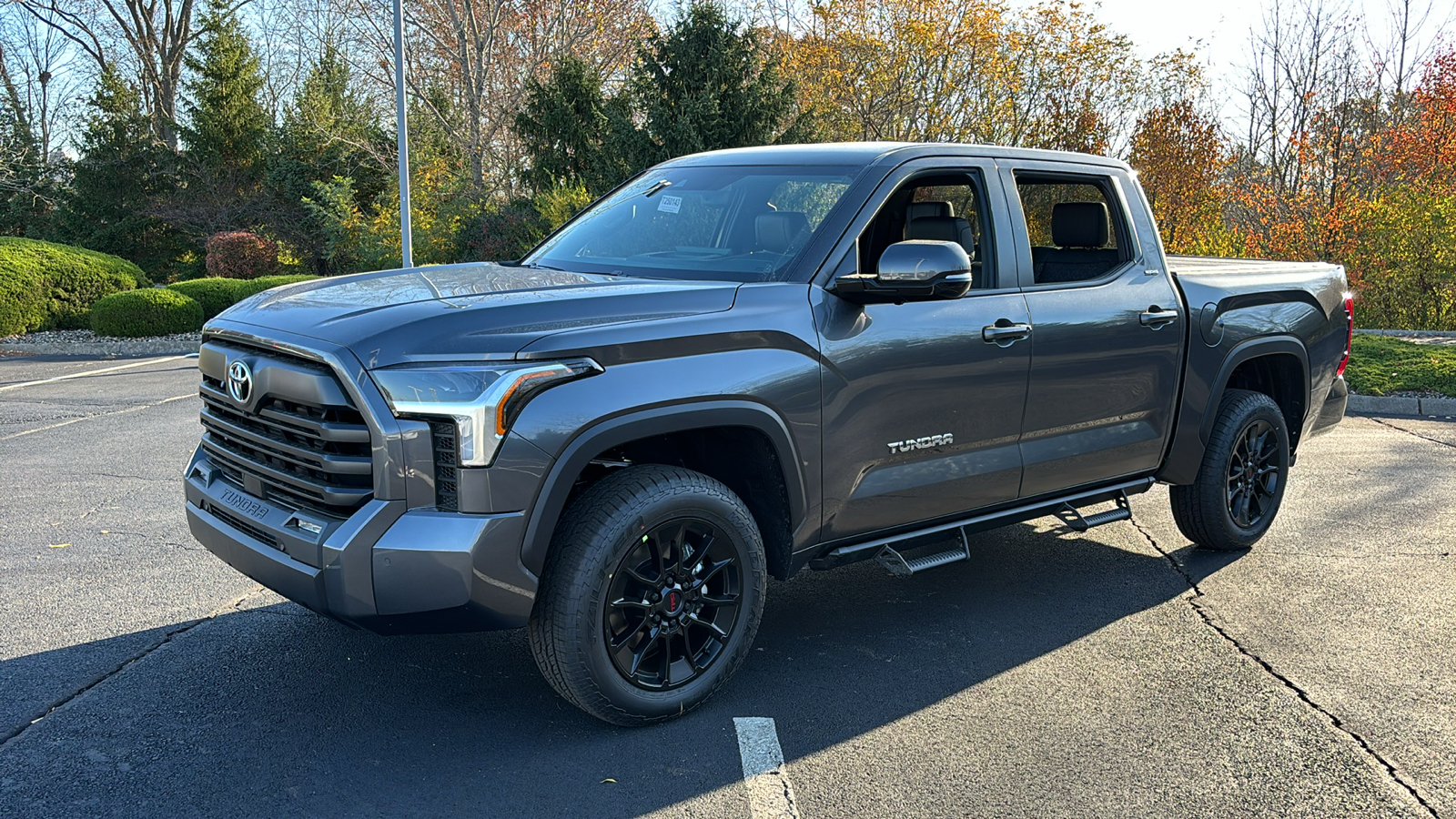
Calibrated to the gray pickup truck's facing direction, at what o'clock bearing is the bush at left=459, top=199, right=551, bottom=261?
The bush is roughly at 4 o'clock from the gray pickup truck.

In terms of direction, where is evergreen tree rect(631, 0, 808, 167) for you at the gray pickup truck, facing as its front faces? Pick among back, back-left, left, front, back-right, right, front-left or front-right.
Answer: back-right

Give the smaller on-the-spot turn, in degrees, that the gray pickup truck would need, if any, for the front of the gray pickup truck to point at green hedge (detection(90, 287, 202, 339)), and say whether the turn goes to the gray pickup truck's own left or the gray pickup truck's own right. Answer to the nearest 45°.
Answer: approximately 90° to the gray pickup truck's own right

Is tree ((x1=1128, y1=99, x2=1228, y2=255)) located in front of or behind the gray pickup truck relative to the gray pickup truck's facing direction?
behind

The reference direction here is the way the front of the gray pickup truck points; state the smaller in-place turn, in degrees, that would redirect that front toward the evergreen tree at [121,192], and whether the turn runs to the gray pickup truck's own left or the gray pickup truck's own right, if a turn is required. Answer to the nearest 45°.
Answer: approximately 90° to the gray pickup truck's own right

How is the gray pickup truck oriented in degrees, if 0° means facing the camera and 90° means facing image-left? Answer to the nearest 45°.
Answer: approximately 45°

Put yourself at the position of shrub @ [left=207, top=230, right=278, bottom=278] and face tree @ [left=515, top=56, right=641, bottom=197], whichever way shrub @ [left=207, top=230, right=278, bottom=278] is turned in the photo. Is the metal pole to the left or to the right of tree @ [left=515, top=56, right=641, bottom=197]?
right

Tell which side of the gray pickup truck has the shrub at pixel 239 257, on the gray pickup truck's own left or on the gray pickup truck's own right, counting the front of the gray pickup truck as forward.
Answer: on the gray pickup truck's own right

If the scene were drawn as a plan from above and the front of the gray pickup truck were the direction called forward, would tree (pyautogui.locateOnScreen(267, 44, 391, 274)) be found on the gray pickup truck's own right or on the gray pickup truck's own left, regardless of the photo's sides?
on the gray pickup truck's own right

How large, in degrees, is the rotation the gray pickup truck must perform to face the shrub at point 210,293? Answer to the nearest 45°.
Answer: approximately 90° to its right

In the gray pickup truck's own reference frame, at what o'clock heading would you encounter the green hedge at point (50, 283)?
The green hedge is roughly at 3 o'clock from the gray pickup truck.

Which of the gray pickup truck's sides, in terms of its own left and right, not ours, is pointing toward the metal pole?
right
